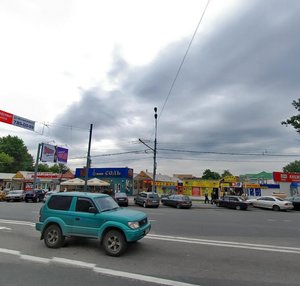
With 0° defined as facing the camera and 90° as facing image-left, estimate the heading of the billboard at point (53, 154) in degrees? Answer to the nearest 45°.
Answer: approximately 315°

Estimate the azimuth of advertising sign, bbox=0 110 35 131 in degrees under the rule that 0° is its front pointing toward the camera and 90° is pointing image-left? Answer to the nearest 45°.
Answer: approximately 315°

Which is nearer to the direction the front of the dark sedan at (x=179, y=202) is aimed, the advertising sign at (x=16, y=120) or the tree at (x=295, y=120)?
the advertising sign

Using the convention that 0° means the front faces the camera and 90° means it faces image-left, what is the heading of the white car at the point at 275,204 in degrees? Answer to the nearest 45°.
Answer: approximately 135°

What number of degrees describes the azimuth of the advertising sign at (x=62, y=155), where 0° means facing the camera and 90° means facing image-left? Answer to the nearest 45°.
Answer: approximately 315°

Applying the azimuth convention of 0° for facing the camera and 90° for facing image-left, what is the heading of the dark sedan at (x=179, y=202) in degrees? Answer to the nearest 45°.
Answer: approximately 135°
